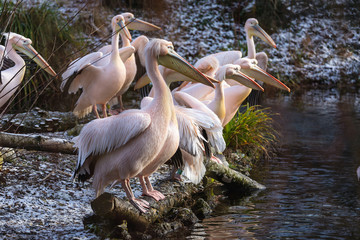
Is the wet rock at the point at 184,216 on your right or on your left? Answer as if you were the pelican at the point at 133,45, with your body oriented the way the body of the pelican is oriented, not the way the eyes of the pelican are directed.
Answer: on your right

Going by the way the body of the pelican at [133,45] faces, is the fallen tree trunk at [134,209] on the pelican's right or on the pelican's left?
on the pelican's right

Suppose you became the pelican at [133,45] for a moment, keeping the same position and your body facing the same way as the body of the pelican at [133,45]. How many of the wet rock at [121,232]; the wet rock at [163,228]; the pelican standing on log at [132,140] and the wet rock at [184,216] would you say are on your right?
4

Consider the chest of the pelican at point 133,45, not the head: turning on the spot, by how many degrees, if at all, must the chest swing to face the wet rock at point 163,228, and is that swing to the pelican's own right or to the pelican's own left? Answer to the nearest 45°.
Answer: approximately 90° to the pelican's own right

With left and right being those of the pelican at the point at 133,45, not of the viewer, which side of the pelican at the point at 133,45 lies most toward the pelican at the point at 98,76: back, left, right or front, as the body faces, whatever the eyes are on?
right

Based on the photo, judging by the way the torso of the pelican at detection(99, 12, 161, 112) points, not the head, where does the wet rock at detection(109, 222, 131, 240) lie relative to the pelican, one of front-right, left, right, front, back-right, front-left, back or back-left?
right

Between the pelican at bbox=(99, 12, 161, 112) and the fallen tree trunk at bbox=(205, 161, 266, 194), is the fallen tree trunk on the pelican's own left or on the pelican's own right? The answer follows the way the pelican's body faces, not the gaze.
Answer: on the pelican's own right

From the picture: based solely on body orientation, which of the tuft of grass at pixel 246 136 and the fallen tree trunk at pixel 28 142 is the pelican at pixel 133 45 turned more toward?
the tuft of grass

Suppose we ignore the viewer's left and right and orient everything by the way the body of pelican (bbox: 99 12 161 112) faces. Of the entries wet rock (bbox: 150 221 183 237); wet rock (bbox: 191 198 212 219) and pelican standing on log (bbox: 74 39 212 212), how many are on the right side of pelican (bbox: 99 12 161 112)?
3

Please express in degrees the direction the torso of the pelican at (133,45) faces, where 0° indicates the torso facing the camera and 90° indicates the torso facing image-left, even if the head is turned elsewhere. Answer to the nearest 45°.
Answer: approximately 270°
